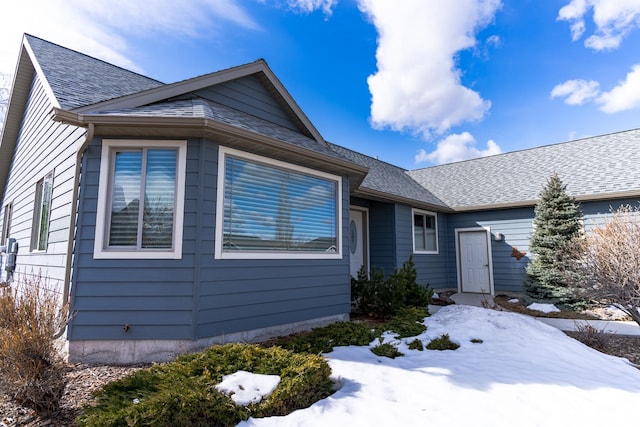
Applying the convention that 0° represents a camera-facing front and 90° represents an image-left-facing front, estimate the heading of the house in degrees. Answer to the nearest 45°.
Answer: approximately 315°

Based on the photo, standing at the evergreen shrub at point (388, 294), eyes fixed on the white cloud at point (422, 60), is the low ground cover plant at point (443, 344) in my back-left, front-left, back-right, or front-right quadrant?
back-right

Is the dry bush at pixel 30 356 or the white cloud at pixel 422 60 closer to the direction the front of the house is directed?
the dry bush

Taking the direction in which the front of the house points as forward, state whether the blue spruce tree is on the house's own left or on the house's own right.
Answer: on the house's own left

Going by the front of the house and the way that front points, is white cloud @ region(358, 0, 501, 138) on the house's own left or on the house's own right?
on the house's own left

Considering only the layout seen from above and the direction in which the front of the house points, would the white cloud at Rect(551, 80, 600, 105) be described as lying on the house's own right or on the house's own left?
on the house's own left

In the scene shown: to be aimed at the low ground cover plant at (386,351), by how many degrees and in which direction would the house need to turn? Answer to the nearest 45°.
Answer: approximately 45° to its left
